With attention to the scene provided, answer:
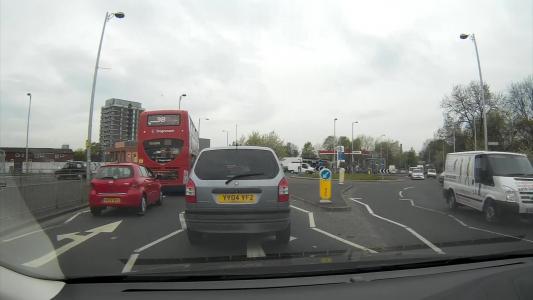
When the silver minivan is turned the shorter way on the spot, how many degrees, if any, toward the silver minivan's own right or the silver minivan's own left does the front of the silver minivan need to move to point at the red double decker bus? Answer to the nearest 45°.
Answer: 0° — it already faces it

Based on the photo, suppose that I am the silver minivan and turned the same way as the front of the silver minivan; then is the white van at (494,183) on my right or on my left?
on my right

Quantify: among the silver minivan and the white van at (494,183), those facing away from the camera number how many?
1

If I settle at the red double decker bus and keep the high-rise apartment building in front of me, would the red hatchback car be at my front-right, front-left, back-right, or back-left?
back-left

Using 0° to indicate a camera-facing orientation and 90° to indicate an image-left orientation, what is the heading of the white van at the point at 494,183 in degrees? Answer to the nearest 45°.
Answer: approximately 315°

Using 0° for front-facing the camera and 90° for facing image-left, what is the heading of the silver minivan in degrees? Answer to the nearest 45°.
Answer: approximately 180°

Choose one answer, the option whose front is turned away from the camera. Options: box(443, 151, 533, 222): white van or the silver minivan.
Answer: the silver minivan

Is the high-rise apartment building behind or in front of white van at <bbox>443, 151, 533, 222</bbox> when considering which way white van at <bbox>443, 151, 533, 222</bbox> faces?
behind

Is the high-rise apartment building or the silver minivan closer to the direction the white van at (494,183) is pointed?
the silver minivan
